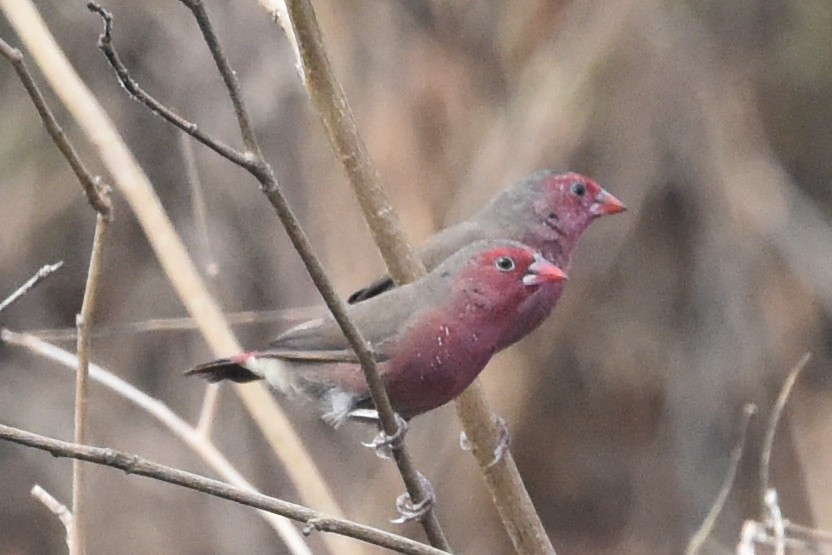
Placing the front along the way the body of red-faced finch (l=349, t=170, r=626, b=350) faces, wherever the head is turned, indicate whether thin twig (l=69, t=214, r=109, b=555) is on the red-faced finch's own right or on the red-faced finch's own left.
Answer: on the red-faced finch's own right

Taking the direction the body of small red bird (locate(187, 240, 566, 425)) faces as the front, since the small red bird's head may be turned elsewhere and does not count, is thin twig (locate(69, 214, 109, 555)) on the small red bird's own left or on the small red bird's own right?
on the small red bird's own right

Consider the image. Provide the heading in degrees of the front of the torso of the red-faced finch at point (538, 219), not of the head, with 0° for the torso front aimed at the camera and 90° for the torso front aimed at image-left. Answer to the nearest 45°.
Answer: approximately 270°

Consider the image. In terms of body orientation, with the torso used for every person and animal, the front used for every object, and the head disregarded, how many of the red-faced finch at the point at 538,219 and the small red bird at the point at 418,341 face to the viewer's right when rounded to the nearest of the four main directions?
2

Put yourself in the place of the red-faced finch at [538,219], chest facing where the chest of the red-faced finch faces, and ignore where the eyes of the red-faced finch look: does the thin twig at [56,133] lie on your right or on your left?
on your right

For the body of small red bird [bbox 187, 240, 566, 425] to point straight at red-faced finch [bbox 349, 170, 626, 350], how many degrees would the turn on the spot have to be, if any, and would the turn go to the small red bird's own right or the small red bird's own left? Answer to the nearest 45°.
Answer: approximately 45° to the small red bird's own left

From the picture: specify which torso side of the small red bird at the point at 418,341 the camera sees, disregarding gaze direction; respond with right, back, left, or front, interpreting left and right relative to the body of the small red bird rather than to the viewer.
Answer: right
